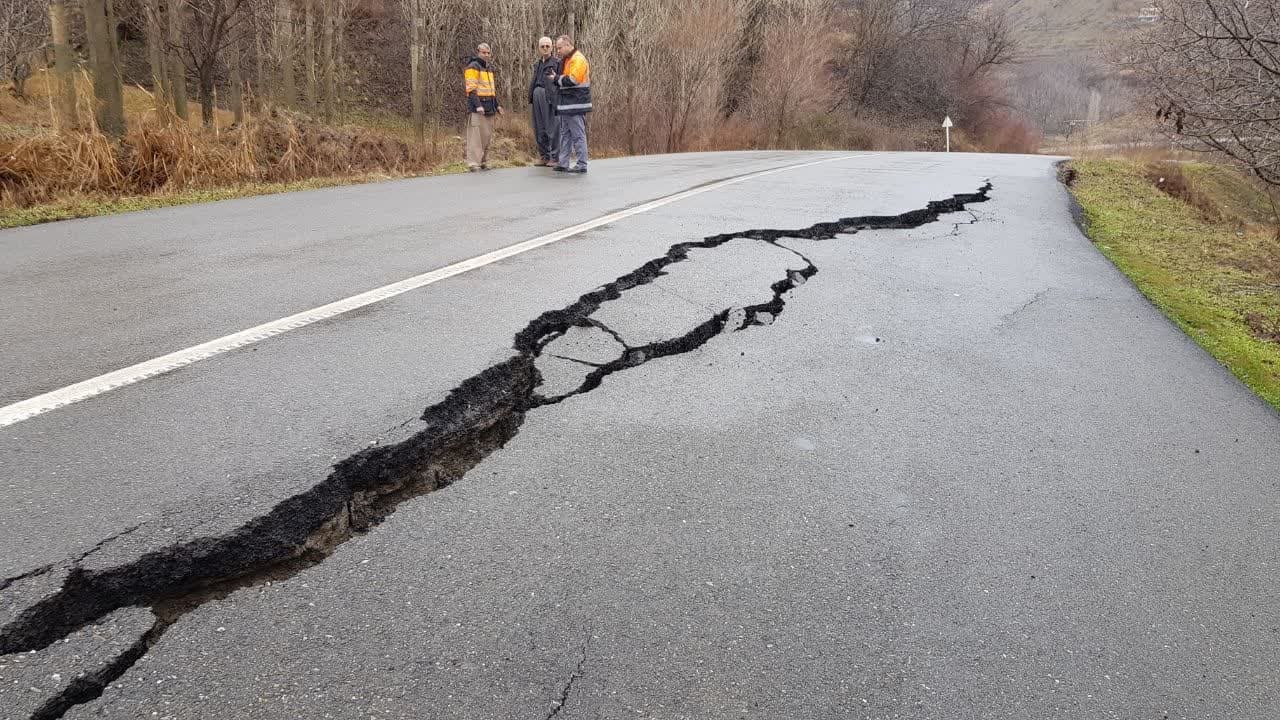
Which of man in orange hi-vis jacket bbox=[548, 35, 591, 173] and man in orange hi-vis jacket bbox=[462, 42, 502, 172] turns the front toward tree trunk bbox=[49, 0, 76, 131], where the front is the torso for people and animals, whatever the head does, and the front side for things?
man in orange hi-vis jacket bbox=[548, 35, 591, 173]

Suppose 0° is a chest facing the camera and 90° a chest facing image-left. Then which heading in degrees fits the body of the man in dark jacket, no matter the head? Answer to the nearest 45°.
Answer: approximately 0°

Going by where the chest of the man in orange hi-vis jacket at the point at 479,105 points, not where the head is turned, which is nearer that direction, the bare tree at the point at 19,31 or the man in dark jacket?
the man in dark jacket

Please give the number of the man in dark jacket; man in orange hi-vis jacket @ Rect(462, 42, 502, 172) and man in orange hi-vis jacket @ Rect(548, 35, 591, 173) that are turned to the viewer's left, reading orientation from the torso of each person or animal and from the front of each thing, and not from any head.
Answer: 1

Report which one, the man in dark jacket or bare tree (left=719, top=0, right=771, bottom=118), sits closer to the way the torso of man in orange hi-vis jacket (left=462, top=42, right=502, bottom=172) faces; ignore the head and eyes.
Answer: the man in dark jacket

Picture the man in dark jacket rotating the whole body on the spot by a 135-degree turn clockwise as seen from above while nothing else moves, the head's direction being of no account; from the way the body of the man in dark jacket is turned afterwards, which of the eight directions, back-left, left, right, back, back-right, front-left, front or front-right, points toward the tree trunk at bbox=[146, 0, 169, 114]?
front

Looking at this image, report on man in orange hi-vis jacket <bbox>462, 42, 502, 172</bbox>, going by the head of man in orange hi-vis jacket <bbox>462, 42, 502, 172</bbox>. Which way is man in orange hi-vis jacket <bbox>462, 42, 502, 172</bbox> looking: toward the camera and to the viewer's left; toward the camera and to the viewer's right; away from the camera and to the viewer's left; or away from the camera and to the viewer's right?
toward the camera and to the viewer's right

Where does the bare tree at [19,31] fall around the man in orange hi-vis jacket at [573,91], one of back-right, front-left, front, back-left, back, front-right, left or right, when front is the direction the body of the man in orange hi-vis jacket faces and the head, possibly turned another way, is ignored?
front-right

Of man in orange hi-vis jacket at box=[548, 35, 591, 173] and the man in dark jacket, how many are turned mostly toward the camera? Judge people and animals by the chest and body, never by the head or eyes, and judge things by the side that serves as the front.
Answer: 1

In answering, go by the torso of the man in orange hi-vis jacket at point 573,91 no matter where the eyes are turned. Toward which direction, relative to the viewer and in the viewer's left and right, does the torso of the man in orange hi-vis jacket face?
facing to the left of the viewer

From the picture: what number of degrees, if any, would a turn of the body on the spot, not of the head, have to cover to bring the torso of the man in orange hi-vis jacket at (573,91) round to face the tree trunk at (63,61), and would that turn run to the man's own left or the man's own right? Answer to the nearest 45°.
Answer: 0° — they already face it
